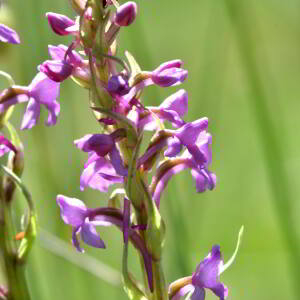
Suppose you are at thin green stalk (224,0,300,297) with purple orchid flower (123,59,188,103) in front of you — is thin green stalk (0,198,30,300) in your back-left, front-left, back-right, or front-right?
front-right

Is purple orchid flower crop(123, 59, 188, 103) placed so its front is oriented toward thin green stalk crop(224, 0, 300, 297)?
no

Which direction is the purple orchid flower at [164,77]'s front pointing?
to the viewer's right
